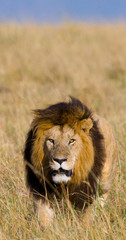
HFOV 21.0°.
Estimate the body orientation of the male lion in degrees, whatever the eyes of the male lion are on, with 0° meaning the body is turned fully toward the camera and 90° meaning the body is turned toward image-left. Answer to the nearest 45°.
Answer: approximately 0°
